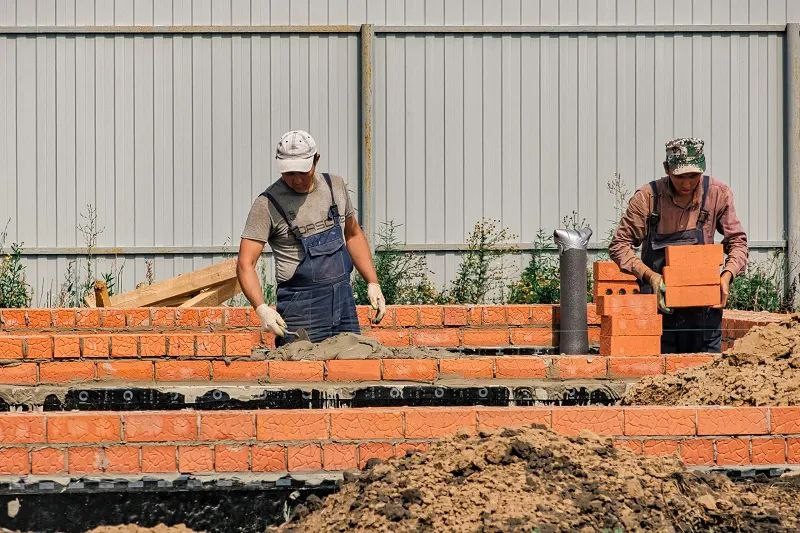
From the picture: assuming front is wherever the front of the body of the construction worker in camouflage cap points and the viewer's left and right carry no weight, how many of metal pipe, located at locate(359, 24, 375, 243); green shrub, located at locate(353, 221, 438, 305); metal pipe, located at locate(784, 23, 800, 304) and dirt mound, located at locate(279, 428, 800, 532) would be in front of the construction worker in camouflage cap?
1

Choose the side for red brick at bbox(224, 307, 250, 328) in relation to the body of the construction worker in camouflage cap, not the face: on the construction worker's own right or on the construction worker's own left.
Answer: on the construction worker's own right

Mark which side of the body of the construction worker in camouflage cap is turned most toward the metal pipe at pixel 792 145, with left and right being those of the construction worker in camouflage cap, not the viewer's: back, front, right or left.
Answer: back

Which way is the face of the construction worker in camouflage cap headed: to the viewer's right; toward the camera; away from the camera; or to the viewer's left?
toward the camera

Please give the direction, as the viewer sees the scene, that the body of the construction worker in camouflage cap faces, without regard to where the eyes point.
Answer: toward the camera

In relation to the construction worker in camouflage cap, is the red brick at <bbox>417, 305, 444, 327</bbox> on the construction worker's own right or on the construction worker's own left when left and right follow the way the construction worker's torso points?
on the construction worker's own right

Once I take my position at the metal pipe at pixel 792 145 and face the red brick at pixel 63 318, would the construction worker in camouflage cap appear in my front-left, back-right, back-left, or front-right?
front-left

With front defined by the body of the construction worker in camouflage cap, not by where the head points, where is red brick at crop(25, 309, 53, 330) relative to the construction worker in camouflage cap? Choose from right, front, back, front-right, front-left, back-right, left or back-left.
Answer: right

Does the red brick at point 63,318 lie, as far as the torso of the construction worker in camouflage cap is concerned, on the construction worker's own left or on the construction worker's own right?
on the construction worker's own right

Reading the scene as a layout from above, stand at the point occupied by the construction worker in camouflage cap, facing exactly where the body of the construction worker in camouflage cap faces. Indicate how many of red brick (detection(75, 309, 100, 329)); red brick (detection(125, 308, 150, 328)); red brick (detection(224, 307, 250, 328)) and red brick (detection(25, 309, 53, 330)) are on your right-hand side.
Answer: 4

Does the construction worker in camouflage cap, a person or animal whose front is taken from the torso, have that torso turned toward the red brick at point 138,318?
no

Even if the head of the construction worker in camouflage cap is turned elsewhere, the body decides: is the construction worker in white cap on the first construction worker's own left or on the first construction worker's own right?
on the first construction worker's own right

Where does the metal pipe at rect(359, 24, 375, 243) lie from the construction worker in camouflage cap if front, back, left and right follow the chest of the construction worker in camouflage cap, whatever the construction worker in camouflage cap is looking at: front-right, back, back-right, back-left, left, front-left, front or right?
back-right

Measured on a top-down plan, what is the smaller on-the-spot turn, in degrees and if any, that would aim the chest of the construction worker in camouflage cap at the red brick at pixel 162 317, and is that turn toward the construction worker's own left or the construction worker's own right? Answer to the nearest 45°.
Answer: approximately 90° to the construction worker's own right

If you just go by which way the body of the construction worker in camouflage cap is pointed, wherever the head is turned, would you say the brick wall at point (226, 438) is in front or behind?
in front

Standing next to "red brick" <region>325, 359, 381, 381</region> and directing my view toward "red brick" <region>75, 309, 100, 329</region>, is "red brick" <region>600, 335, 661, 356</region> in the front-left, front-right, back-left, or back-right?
back-right

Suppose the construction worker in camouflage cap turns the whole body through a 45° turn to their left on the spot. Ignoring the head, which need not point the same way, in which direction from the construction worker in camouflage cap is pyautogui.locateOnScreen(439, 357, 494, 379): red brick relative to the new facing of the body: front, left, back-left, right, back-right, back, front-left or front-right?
right
